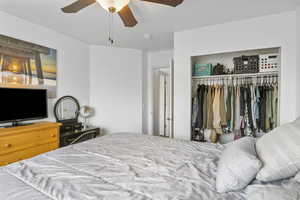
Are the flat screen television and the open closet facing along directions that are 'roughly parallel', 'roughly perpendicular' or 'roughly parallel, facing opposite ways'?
roughly perpendicular

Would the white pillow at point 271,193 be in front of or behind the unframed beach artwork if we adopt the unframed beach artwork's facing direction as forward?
in front

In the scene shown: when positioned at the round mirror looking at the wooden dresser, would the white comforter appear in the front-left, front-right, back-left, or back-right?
front-left

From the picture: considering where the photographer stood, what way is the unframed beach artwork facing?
facing the viewer and to the right of the viewer

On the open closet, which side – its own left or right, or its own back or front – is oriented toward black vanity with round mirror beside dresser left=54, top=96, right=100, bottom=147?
right

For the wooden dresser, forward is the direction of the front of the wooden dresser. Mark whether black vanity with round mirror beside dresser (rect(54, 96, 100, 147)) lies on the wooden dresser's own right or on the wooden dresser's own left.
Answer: on the wooden dresser's own left

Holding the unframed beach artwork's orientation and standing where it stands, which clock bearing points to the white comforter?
The white comforter is roughly at 1 o'clock from the unframed beach artwork.

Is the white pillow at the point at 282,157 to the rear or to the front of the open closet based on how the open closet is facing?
to the front

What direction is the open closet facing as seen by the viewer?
toward the camera

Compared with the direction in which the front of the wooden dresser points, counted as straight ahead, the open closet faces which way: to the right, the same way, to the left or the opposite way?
to the right

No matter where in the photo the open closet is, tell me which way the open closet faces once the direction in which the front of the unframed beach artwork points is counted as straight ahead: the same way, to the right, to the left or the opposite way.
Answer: to the right

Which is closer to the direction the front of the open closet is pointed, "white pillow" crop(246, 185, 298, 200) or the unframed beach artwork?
the white pillow
